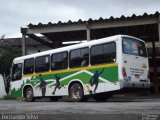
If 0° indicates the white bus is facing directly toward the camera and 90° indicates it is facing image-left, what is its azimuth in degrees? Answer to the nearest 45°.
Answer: approximately 135°

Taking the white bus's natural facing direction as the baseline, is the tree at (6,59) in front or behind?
in front
